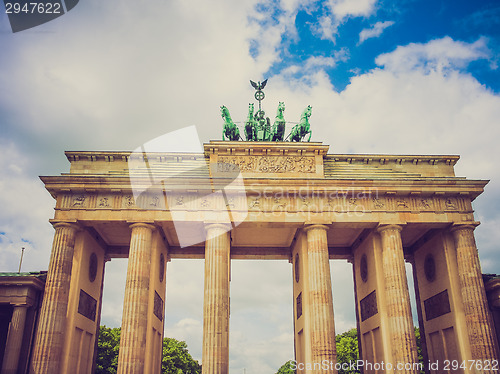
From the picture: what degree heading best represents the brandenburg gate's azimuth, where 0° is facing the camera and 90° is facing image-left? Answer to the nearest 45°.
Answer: approximately 0°
